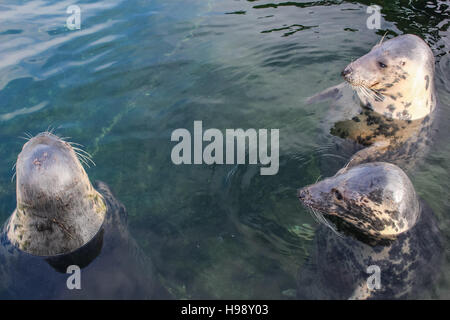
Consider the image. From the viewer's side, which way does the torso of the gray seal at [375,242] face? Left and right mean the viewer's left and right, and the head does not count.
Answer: facing to the left of the viewer

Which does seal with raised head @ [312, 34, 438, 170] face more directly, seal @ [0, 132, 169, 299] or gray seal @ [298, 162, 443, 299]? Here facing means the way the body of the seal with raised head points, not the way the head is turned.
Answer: the seal

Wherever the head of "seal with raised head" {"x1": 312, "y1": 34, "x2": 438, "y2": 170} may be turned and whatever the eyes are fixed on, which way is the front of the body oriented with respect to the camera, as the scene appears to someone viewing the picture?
to the viewer's left

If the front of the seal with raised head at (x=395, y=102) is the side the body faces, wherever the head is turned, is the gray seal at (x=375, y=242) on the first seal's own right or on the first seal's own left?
on the first seal's own left

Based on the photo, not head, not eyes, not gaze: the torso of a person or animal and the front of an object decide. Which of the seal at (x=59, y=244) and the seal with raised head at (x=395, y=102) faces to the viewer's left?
the seal with raised head

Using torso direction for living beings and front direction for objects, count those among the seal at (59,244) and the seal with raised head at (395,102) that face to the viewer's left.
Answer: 1
